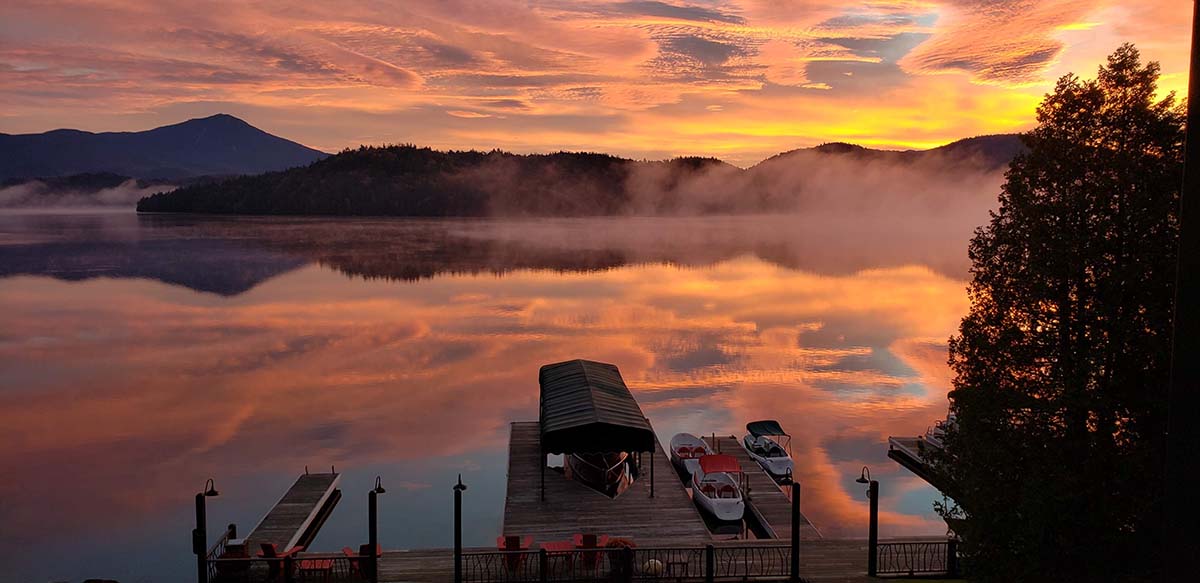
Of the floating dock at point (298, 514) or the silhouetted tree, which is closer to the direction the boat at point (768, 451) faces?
the silhouetted tree
